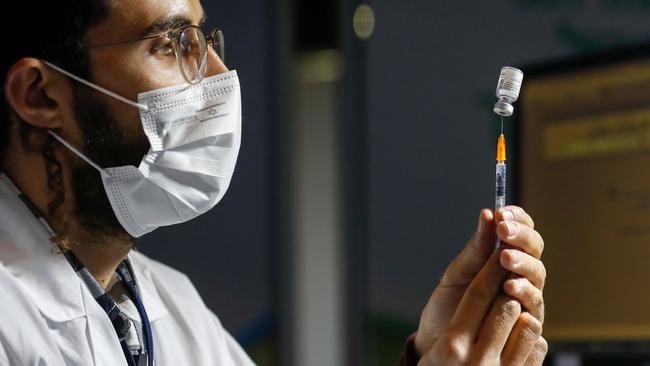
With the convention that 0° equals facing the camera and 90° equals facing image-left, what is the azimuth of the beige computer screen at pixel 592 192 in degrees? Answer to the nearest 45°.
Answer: approximately 45°

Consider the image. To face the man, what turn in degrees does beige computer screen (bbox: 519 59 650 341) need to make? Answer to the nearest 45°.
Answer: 0° — it already faces them

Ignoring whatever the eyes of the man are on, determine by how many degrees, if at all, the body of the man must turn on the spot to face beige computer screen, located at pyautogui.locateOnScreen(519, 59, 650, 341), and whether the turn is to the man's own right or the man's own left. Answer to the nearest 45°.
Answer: approximately 90° to the man's own left

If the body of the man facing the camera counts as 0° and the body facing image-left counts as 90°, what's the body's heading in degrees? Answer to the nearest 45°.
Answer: approximately 315°
